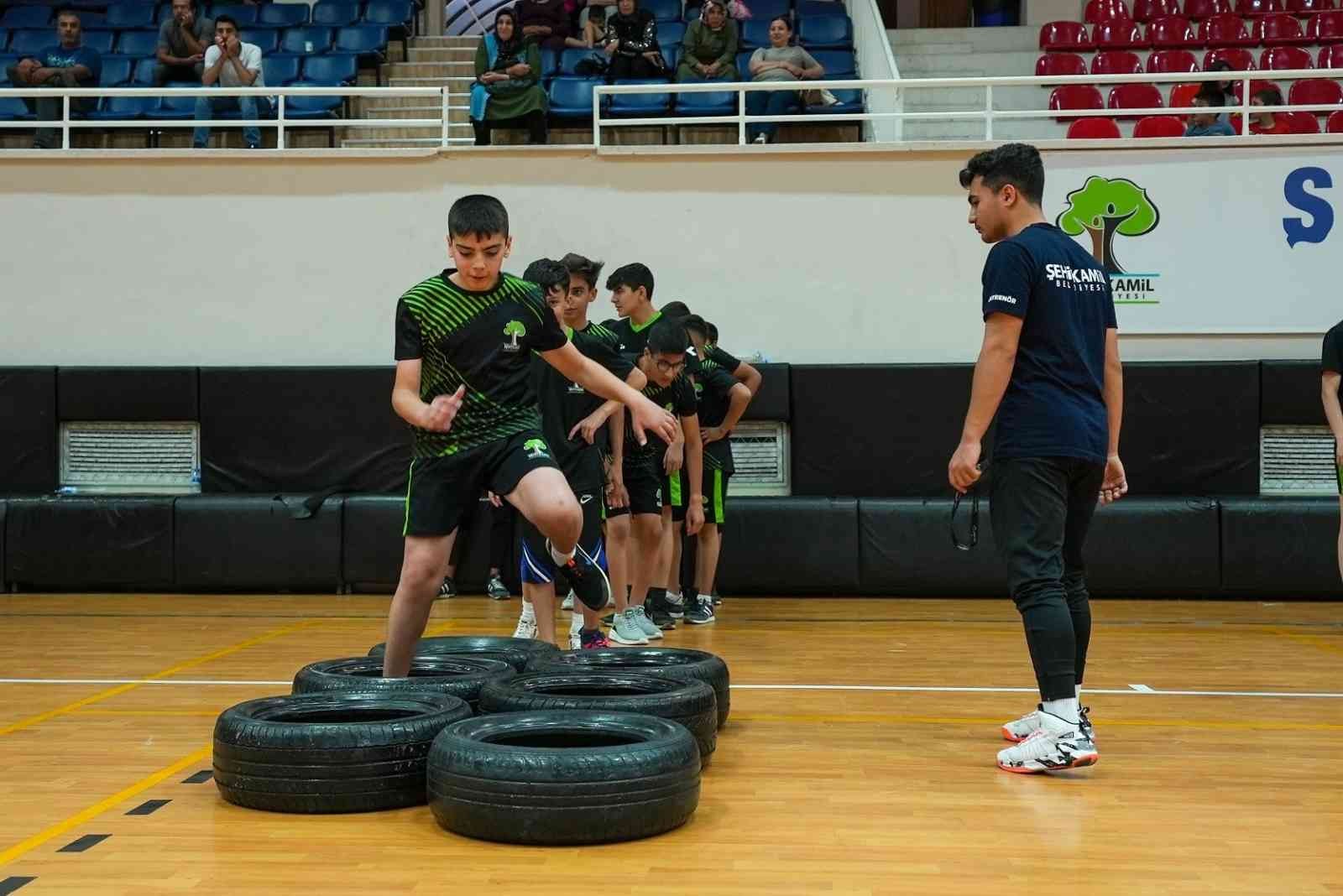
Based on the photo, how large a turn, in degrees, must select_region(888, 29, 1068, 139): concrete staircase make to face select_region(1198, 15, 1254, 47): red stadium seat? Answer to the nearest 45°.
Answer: approximately 90° to its left

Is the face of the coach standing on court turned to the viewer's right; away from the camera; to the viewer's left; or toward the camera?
to the viewer's left

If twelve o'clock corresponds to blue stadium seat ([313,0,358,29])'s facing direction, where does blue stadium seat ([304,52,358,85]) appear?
blue stadium seat ([304,52,358,85]) is roughly at 12 o'clock from blue stadium seat ([313,0,358,29]).

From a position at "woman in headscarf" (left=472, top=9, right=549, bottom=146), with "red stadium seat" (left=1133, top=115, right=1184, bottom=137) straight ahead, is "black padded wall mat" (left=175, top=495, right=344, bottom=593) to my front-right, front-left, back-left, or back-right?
back-right

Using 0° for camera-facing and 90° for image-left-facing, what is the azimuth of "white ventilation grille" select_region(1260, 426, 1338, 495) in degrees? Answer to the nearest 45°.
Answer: approximately 0°

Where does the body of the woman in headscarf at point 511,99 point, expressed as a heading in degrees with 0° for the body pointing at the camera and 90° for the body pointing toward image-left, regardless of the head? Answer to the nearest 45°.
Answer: approximately 0°

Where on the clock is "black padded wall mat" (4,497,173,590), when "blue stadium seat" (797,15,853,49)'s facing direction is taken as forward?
The black padded wall mat is roughly at 2 o'clock from the blue stadium seat.
